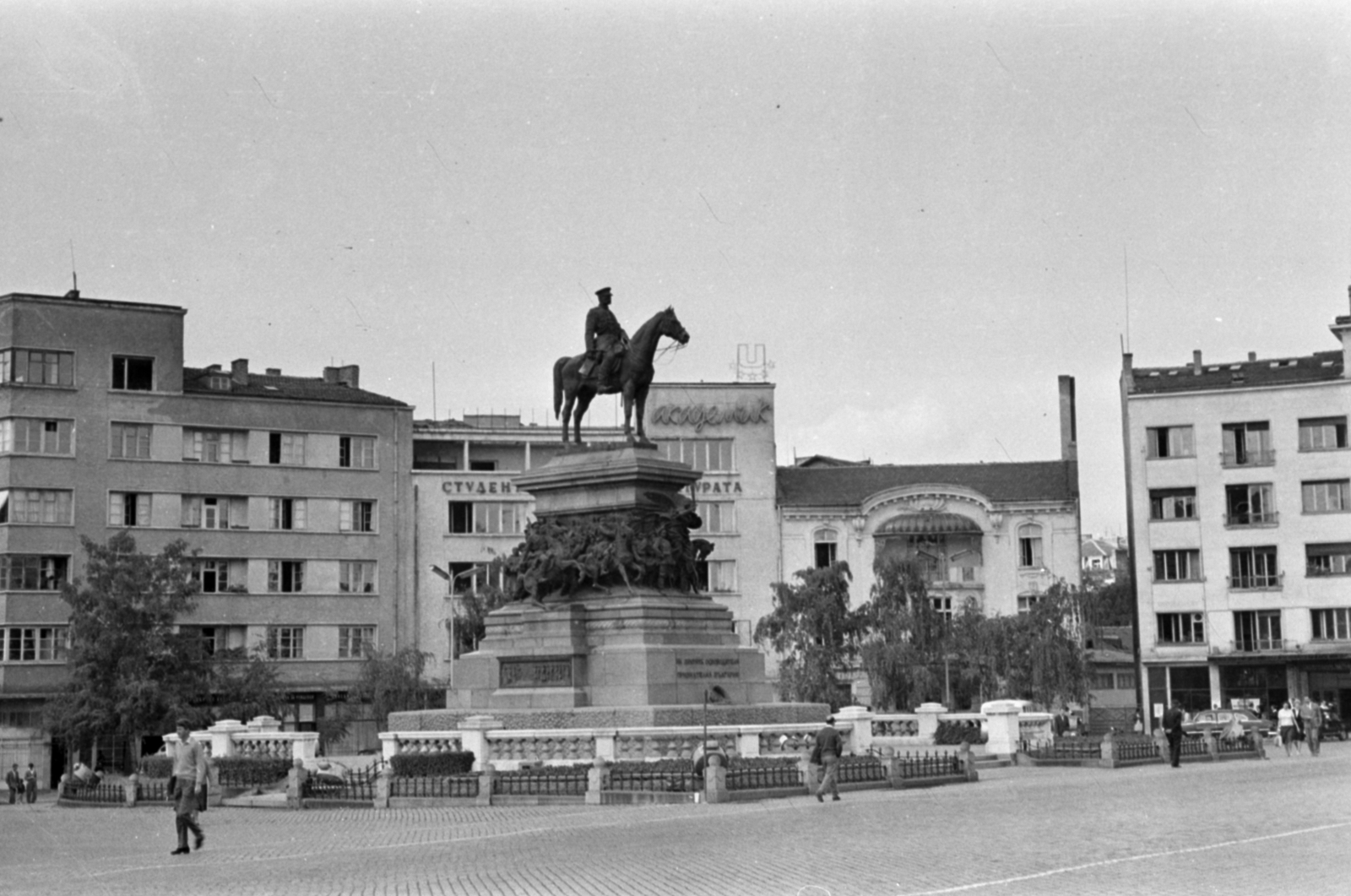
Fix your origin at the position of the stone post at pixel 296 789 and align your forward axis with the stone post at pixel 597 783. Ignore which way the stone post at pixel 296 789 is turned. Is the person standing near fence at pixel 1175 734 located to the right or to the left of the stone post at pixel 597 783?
left

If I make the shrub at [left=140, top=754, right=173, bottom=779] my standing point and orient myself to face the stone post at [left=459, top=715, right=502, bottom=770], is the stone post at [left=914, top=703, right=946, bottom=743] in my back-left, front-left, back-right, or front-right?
front-left

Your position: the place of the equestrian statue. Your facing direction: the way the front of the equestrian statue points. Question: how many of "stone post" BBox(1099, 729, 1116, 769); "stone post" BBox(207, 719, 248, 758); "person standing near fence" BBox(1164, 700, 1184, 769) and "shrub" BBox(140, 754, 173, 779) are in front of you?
2

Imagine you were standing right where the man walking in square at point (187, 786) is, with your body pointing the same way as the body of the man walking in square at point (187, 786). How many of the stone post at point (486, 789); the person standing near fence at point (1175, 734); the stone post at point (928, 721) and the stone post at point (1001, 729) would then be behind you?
4

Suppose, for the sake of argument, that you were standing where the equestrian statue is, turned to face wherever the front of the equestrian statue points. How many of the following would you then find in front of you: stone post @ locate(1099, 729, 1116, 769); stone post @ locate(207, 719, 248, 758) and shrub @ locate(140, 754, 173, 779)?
1

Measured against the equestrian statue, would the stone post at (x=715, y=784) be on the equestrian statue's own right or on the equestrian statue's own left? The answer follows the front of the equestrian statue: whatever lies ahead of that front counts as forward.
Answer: on the equestrian statue's own right

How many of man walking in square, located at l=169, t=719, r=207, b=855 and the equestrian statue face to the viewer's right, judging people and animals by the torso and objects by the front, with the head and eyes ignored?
1

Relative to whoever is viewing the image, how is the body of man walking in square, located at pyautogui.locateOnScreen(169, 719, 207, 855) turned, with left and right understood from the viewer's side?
facing the viewer and to the left of the viewer

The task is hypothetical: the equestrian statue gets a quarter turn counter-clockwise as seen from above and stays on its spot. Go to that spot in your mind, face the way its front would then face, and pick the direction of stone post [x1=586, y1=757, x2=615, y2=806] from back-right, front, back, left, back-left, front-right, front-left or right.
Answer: back

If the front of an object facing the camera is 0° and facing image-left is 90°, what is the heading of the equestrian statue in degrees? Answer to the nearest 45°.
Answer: approximately 270°

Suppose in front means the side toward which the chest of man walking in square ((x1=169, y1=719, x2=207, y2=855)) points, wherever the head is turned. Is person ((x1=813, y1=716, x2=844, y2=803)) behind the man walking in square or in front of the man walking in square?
behind

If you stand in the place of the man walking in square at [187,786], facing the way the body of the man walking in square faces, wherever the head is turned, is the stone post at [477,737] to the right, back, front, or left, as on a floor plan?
back

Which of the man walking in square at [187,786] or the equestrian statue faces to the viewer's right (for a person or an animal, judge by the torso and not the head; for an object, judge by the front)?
the equestrian statue

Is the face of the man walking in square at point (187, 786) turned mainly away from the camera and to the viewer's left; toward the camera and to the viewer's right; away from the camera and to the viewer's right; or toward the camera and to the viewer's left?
toward the camera and to the viewer's left
